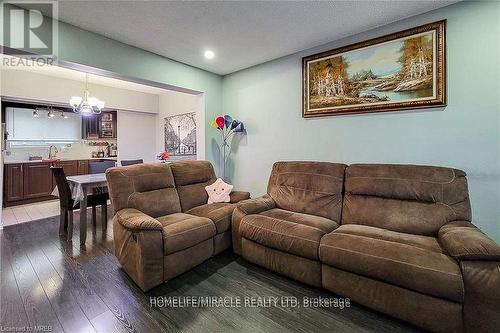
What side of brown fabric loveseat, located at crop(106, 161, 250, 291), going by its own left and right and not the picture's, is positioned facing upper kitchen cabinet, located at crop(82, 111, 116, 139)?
back

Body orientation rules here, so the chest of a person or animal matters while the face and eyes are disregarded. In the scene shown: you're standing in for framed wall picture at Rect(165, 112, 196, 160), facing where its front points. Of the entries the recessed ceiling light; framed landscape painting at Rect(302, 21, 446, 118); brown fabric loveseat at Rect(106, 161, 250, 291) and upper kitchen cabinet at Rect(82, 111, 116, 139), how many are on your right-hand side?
1

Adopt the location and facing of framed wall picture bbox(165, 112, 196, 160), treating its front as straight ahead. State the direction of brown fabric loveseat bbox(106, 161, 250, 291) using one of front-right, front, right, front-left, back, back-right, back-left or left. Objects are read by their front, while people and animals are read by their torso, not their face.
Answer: front-left

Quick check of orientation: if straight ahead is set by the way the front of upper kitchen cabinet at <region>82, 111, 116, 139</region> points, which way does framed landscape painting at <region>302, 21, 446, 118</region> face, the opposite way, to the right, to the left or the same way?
to the right

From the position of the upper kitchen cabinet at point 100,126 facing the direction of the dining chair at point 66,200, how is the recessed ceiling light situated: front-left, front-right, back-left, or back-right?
front-left

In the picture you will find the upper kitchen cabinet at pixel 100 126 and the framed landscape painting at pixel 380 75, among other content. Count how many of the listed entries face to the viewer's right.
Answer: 0

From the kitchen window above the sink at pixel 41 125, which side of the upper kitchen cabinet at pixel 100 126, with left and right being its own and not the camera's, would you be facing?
right

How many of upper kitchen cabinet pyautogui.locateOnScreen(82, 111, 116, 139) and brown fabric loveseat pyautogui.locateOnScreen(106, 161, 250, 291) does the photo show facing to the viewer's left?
0

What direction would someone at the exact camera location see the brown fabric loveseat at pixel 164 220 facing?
facing the viewer and to the right of the viewer

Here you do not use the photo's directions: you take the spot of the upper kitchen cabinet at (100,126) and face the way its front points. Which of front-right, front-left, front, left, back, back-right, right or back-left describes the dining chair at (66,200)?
front

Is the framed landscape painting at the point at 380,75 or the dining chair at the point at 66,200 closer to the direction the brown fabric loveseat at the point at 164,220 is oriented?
the framed landscape painting

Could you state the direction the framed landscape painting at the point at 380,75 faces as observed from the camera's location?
facing the viewer and to the left of the viewer

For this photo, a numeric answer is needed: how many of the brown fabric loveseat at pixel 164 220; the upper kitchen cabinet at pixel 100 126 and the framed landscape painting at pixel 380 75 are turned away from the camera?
0

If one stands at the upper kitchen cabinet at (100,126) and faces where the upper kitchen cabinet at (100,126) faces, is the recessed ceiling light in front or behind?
in front

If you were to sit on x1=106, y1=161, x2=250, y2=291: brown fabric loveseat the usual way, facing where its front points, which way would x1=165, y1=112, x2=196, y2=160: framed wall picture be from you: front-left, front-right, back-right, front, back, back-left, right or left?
back-left

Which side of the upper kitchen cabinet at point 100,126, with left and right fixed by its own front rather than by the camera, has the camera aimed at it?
front

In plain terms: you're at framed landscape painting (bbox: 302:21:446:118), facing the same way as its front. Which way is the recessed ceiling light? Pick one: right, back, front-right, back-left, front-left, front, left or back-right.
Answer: front-right

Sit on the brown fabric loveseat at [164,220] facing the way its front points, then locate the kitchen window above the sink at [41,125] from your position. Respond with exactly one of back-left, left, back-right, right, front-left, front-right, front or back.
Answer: back

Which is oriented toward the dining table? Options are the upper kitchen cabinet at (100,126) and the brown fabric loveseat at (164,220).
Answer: the upper kitchen cabinet
